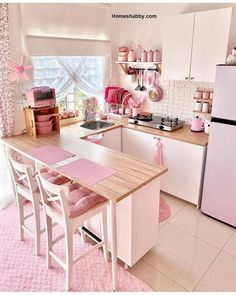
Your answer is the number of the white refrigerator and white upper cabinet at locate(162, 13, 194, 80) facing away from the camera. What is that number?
0

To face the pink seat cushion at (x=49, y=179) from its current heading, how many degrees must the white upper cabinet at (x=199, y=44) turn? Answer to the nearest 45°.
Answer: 0° — it already faces it

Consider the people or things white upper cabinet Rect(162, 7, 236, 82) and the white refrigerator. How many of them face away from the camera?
0

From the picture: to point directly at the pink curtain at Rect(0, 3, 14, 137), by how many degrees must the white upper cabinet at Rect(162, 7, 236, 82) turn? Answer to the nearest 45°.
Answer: approximately 45° to its right

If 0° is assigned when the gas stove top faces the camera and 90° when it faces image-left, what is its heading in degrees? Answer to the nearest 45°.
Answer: approximately 45°

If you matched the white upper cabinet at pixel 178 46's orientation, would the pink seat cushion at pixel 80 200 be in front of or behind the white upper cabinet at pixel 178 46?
in front

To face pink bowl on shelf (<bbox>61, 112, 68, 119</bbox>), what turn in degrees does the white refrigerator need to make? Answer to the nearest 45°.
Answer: approximately 45° to its right
